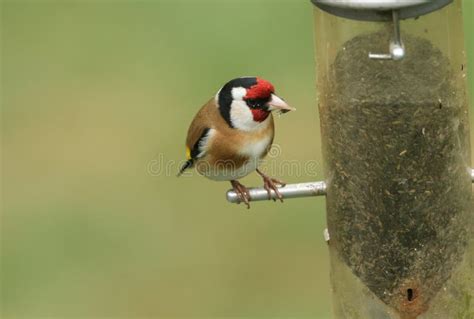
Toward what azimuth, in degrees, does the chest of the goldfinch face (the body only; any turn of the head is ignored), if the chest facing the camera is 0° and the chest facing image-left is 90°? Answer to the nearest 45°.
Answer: approximately 315°

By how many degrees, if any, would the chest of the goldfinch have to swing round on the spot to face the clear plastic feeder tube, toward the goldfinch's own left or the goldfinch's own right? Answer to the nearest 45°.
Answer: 0° — it already faces it
